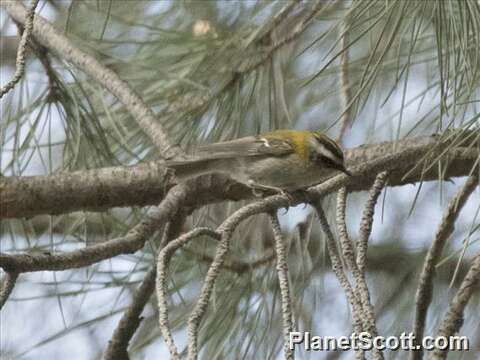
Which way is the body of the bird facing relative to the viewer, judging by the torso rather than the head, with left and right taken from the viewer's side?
facing to the right of the viewer

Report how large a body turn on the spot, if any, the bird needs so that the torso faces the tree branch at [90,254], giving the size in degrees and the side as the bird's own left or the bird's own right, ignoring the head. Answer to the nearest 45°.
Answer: approximately 135° to the bird's own right

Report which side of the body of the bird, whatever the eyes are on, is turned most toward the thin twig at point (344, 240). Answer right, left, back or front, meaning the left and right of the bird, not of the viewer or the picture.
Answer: front
